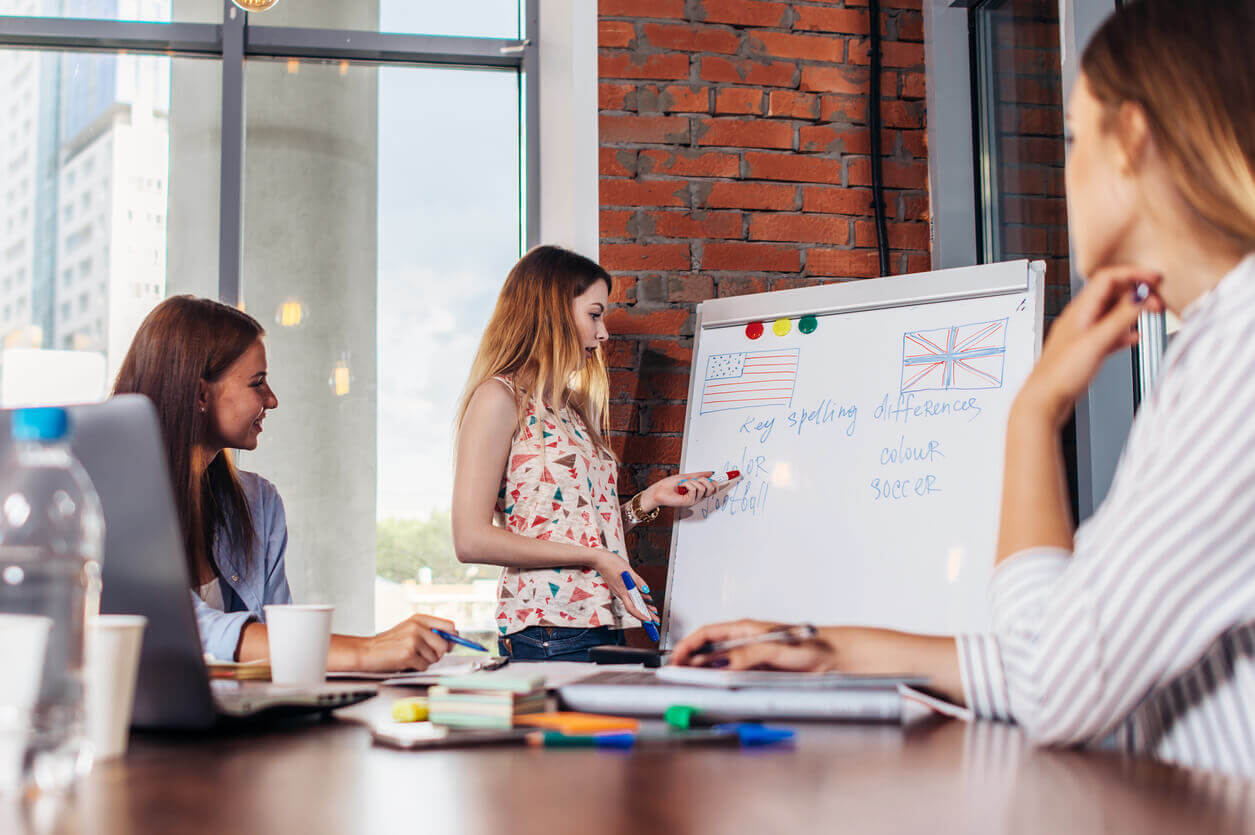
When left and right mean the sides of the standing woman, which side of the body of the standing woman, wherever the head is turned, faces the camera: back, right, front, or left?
right

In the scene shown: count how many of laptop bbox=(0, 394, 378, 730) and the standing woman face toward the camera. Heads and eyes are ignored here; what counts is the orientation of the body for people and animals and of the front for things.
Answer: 0

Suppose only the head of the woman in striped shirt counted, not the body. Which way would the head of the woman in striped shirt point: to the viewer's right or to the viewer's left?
to the viewer's left

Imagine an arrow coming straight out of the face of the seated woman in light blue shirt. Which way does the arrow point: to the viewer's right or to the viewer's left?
to the viewer's right

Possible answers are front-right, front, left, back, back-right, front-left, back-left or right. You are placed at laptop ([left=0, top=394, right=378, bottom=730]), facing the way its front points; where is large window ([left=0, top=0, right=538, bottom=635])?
front-left

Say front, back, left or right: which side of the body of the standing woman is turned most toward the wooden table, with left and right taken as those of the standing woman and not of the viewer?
right

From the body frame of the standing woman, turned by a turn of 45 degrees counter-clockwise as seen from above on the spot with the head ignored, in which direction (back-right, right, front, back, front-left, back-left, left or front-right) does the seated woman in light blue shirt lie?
back

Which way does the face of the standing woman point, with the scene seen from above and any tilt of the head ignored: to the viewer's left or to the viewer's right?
to the viewer's right

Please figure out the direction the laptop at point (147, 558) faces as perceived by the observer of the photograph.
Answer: facing away from the viewer and to the right of the viewer

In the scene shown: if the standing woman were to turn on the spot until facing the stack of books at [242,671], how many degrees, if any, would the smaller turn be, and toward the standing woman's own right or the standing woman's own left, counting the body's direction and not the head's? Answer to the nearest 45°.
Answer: approximately 90° to the standing woman's own right
